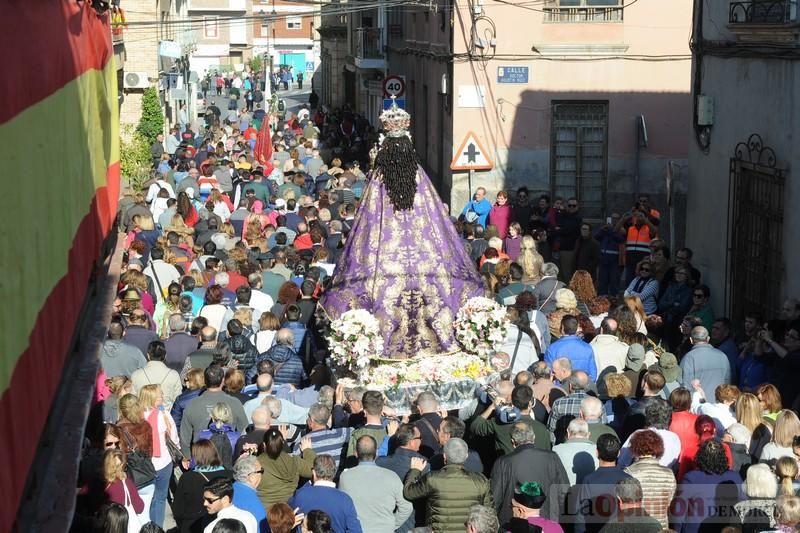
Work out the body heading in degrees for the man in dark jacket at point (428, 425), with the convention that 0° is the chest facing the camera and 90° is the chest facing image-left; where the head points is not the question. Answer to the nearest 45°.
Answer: approximately 180°

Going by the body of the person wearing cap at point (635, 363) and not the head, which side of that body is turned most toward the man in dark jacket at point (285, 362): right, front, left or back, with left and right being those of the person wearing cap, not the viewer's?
left

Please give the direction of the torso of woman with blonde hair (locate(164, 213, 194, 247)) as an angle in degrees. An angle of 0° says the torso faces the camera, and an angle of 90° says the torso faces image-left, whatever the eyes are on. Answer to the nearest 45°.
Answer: approximately 180°

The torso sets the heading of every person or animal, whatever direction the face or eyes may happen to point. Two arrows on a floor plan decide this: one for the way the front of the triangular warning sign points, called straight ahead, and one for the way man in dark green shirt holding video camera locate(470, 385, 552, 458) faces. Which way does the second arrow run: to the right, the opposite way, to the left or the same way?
the opposite way

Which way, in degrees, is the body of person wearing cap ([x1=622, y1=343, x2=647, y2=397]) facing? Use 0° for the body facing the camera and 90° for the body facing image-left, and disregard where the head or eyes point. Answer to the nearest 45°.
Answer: approximately 180°

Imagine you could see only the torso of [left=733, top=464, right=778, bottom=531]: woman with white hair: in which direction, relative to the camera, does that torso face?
away from the camera

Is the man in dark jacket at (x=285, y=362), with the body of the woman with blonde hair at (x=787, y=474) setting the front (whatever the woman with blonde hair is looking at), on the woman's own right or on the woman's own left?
on the woman's own left

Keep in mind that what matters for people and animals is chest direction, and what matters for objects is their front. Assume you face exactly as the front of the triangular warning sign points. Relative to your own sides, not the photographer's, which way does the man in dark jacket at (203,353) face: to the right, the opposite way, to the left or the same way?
the opposite way

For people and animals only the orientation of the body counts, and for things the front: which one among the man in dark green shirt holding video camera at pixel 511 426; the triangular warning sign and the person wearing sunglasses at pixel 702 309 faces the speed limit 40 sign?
the man in dark green shirt holding video camera

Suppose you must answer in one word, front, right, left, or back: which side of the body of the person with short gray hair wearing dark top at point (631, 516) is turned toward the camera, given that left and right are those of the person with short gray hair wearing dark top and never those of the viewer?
back

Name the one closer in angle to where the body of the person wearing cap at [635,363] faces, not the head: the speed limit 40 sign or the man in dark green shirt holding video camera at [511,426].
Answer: the speed limit 40 sign

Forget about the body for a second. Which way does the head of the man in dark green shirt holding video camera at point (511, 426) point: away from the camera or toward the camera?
away from the camera
